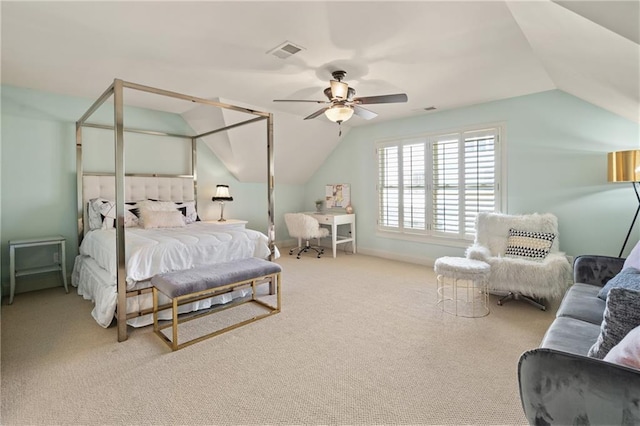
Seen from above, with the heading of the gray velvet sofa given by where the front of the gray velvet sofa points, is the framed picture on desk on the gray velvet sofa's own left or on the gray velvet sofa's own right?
on the gray velvet sofa's own right

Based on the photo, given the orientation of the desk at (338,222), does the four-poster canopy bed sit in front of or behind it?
in front

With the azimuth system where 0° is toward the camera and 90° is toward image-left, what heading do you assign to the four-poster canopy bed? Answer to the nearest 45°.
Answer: approximately 315°

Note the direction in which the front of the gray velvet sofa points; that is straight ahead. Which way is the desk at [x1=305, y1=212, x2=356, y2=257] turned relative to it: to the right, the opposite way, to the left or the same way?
to the left

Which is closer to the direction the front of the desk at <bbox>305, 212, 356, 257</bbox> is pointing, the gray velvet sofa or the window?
the gray velvet sofa

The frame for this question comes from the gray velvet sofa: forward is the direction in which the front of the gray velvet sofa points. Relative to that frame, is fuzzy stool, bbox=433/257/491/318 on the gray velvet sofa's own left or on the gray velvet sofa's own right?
on the gray velvet sofa's own right

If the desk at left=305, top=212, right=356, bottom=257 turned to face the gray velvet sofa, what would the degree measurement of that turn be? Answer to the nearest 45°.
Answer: approximately 45° to its left

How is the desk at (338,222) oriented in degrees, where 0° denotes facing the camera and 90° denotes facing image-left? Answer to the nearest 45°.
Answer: approximately 45°

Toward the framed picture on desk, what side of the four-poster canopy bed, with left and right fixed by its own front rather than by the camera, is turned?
left

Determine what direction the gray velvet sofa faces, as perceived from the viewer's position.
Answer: facing to the left of the viewer

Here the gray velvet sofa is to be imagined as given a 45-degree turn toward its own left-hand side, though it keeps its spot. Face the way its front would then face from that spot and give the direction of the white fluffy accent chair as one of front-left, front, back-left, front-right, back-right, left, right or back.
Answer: back-right

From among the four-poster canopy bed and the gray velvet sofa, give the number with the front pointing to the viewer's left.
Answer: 1
